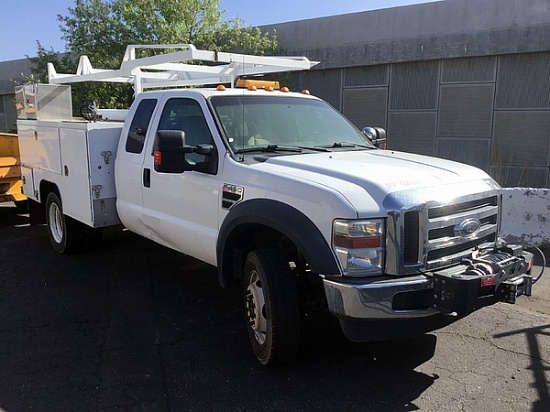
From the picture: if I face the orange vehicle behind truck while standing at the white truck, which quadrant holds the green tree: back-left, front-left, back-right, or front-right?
front-right

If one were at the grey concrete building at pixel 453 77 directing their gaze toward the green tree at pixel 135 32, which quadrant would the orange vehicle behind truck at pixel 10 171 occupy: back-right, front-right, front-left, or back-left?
front-left

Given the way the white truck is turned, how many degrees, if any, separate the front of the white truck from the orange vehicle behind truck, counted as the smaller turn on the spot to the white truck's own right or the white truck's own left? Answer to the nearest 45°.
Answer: approximately 180°

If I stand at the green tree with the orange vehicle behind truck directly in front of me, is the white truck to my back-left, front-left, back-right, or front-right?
front-left

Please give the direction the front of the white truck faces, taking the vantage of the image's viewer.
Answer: facing the viewer and to the right of the viewer

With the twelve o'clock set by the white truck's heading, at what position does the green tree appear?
The green tree is roughly at 7 o'clock from the white truck.
